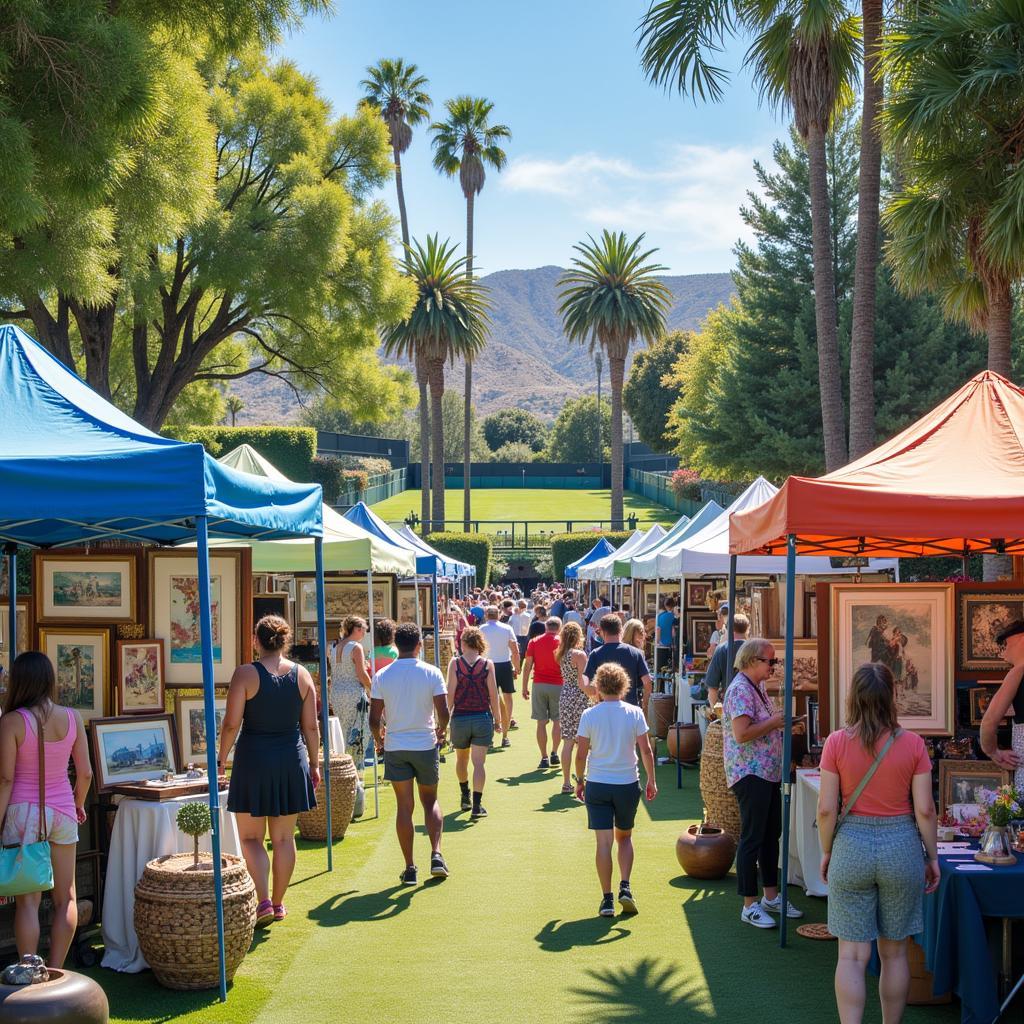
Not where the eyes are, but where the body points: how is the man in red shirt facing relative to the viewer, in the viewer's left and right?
facing away from the viewer

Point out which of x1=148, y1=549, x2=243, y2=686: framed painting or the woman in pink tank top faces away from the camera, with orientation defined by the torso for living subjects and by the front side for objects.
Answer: the woman in pink tank top

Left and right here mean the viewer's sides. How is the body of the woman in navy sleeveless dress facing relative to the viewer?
facing away from the viewer

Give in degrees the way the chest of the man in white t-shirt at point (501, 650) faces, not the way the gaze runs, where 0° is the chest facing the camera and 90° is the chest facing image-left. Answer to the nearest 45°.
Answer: approximately 180°

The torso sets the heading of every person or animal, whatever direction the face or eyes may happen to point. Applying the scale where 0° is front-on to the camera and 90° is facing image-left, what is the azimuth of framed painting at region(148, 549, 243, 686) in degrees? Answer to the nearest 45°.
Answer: approximately 0°

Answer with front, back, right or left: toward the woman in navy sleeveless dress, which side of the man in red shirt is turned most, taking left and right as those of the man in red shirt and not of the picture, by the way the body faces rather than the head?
back

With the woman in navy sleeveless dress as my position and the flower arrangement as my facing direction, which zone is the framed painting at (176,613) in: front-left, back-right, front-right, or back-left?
back-left

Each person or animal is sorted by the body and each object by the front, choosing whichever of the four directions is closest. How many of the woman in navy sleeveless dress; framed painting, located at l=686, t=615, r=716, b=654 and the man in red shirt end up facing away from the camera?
2

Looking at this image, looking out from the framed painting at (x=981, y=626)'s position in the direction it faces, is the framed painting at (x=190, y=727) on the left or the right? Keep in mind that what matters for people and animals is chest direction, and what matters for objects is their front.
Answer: on its right

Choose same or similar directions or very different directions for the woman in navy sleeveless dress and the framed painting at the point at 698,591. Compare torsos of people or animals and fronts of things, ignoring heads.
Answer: very different directions

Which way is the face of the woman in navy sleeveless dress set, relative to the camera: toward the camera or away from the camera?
away from the camera
